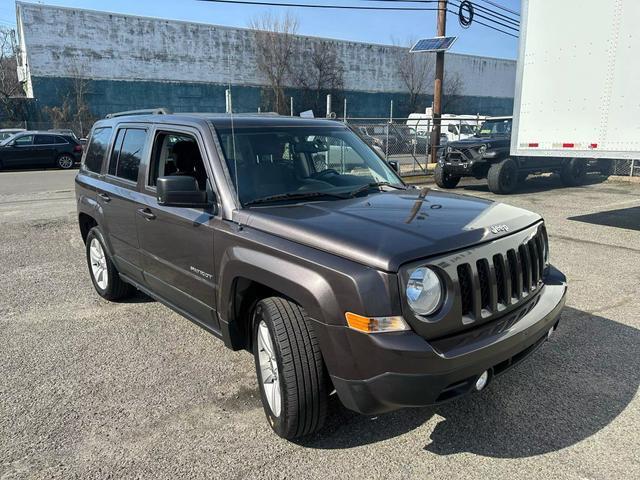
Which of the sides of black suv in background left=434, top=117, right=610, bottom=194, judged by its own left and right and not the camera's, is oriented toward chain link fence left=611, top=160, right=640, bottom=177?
back

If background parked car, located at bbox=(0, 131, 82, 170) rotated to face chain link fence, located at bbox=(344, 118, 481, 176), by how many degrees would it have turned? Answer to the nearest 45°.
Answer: approximately 135° to its left

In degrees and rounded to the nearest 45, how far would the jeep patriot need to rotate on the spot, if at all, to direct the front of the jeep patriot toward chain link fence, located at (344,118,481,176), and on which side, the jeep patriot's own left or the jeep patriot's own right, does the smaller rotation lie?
approximately 135° to the jeep patriot's own left

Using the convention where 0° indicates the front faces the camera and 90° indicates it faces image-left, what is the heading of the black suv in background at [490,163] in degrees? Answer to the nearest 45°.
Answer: approximately 45°

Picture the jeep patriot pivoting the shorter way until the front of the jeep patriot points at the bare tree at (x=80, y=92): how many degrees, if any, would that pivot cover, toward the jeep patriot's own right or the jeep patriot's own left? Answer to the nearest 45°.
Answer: approximately 180°

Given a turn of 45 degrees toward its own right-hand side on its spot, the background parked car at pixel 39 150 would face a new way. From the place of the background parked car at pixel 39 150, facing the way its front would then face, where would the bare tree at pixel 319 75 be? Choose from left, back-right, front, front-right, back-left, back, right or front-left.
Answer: right

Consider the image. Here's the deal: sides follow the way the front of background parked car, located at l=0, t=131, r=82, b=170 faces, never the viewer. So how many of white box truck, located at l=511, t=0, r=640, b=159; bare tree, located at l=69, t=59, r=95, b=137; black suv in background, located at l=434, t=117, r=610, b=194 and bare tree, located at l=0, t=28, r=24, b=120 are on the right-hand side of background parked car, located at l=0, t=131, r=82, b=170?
2

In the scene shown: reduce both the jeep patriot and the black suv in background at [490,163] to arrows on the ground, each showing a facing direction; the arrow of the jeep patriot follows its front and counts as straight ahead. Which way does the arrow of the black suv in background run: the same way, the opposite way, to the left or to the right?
to the right

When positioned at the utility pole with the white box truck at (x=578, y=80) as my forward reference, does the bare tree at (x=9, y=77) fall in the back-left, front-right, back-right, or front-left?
back-right

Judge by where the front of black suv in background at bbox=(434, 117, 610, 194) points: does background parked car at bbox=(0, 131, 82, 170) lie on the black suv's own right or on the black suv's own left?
on the black suv's own right

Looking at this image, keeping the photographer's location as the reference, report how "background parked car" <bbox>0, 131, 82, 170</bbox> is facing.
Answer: facing to the left of the viewer

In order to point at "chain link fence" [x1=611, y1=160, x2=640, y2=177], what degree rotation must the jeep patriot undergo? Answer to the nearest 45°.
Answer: approximately 90° to its left

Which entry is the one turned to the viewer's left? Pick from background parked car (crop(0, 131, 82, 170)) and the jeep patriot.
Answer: the background parked car

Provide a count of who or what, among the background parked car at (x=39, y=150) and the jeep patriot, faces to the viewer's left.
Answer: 1

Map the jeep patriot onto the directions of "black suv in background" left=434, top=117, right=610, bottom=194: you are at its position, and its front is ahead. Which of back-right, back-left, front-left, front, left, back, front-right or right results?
front-left

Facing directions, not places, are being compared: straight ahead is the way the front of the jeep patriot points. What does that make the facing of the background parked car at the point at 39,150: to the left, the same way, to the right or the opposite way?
to the right

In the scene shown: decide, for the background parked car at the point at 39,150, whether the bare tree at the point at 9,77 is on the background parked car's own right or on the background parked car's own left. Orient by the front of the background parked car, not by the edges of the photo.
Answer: on the background parked car's own right
